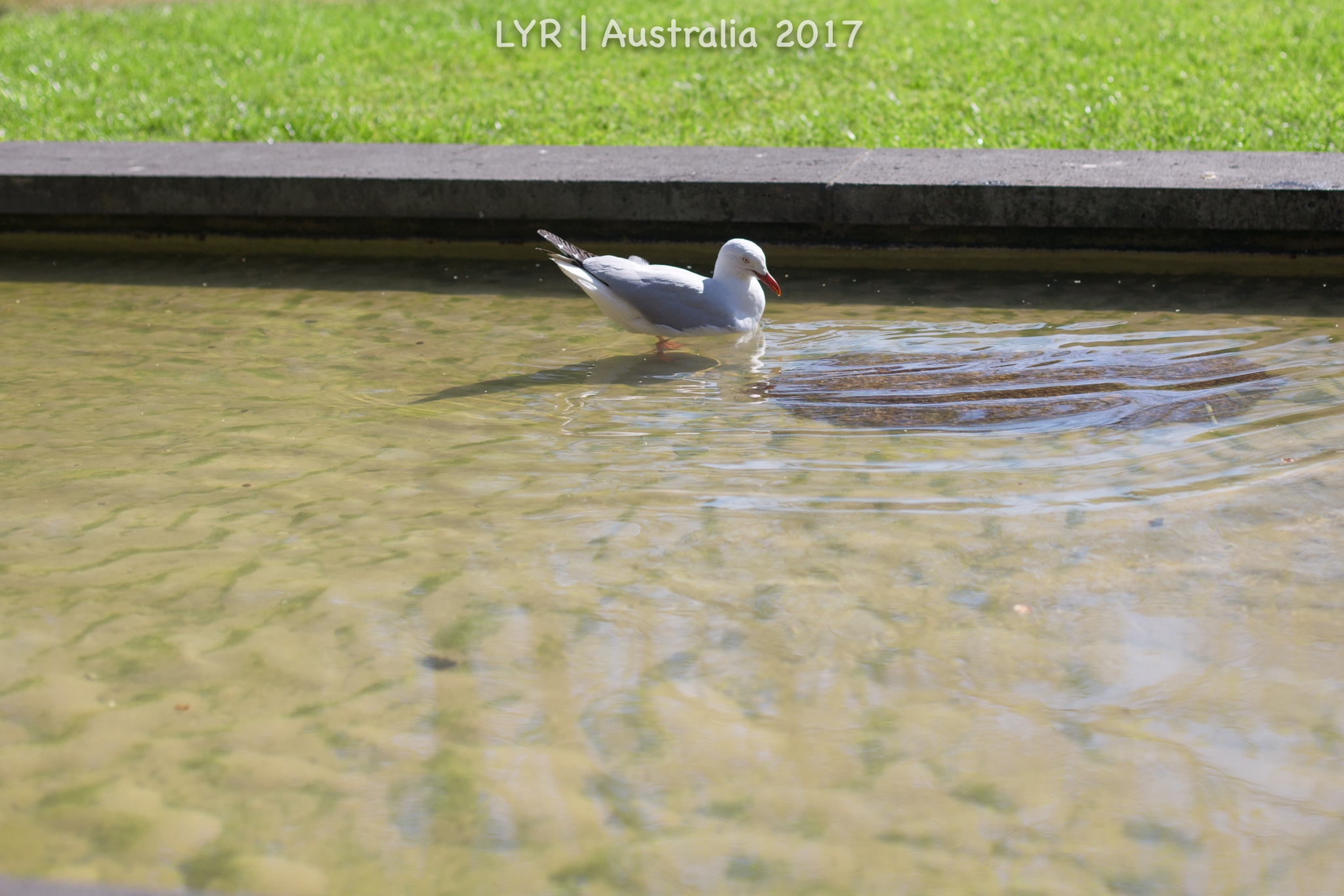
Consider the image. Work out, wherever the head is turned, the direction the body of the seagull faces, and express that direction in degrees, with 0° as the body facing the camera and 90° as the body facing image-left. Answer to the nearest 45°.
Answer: approximately 270°

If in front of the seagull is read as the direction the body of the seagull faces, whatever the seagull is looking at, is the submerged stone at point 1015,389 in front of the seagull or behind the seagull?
in front
